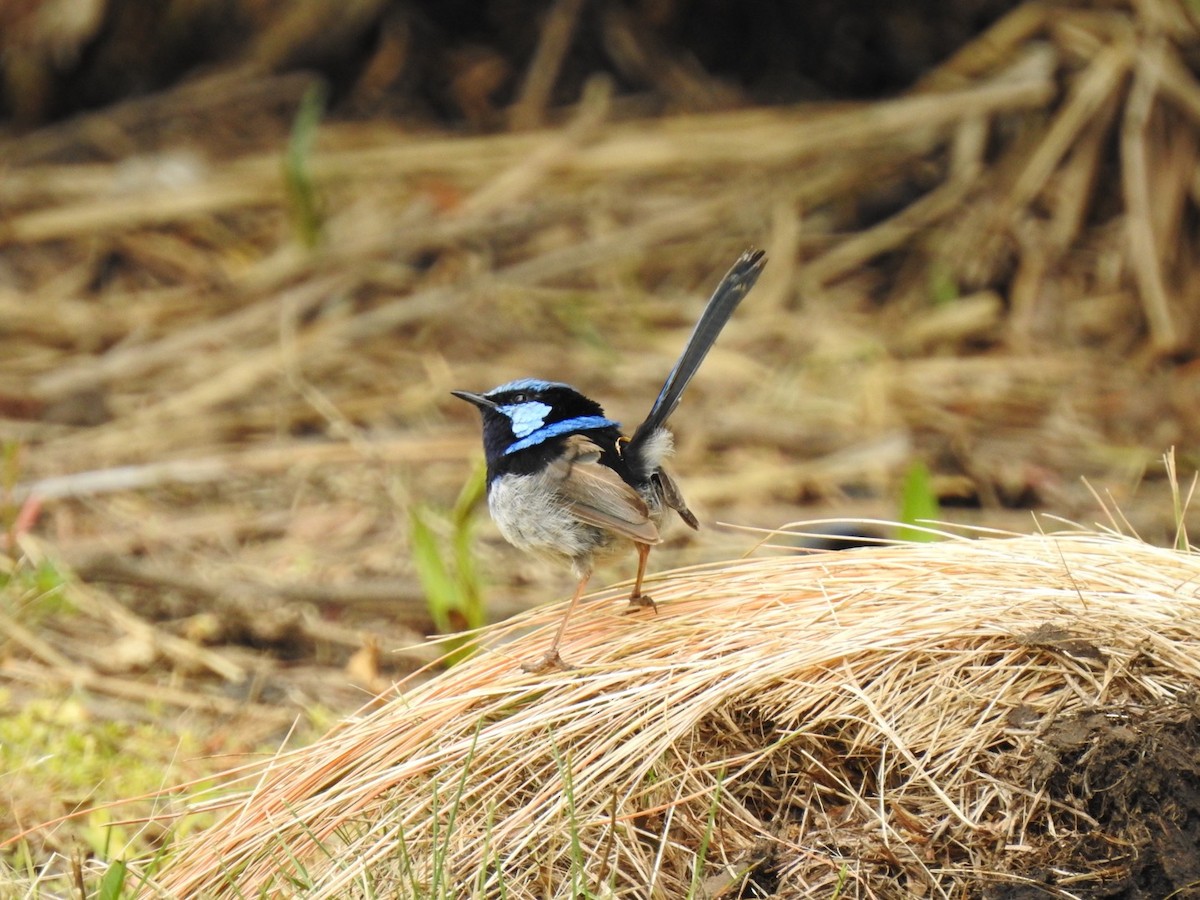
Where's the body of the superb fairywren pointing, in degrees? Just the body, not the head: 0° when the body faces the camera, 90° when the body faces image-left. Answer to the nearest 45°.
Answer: approximately 90°
